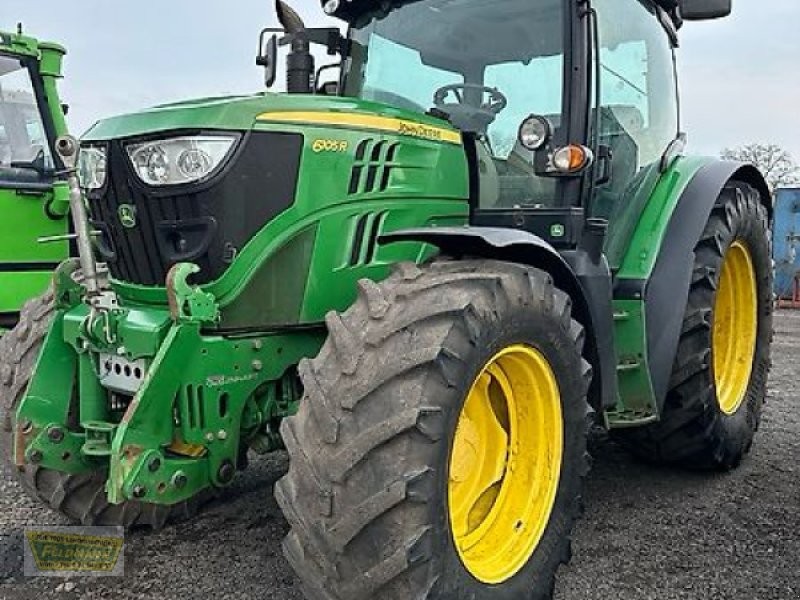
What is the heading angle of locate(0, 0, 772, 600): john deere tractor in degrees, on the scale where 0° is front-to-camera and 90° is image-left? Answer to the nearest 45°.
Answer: approximately 45°

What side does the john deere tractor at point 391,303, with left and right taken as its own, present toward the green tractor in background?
right

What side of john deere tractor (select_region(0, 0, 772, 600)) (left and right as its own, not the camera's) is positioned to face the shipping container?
back
